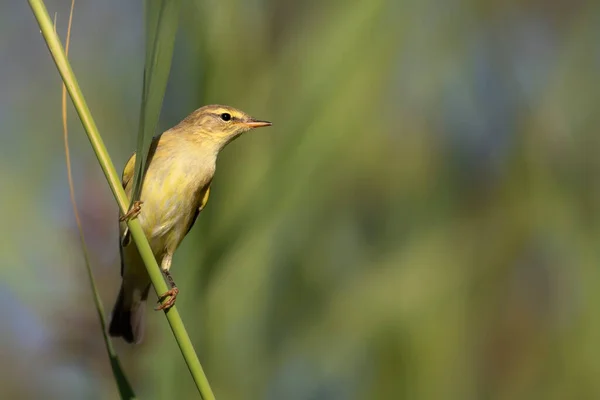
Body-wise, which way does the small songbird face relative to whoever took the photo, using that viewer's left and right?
facing the viewer and to the right of the viewer
